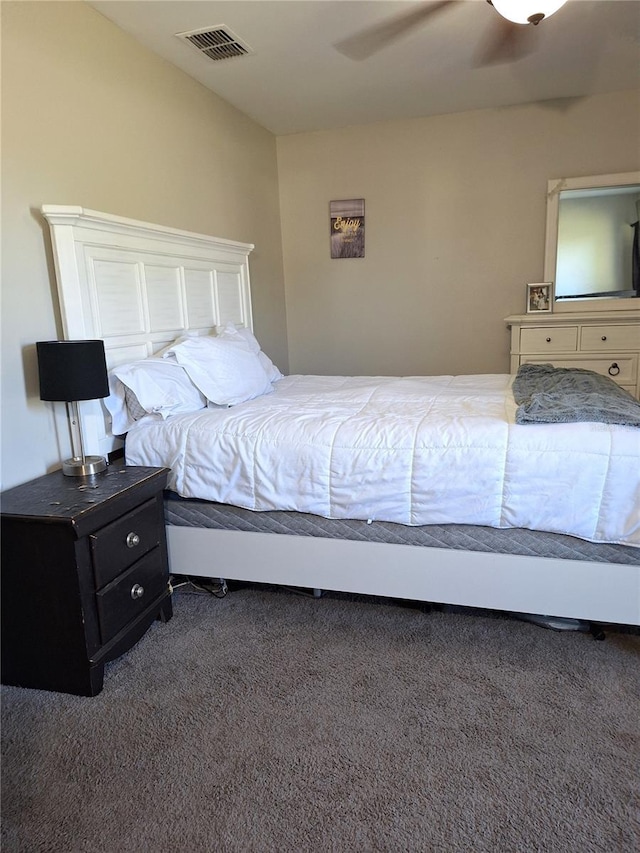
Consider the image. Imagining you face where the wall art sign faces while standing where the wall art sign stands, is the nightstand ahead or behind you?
ahead

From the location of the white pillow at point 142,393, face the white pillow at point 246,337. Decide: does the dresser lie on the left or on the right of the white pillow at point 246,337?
right

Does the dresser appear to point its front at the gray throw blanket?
yes

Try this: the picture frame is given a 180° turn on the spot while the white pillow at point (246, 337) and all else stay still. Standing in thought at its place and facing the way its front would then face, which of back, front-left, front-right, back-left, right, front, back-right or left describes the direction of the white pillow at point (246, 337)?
back-left

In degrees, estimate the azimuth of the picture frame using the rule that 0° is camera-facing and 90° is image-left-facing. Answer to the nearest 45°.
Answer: approximately 0°

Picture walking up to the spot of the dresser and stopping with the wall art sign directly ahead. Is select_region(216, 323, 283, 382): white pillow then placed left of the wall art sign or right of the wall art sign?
left

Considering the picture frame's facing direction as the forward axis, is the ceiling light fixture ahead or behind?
ahead

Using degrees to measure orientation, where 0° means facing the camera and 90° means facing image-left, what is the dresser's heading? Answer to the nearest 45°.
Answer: approximately 0°

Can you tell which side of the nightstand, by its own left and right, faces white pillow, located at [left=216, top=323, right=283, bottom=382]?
left

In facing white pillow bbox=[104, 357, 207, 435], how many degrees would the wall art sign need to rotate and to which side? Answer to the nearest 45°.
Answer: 0° — it already faces it

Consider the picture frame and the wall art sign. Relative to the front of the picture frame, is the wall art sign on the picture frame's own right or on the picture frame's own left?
on the picture frame's own right
